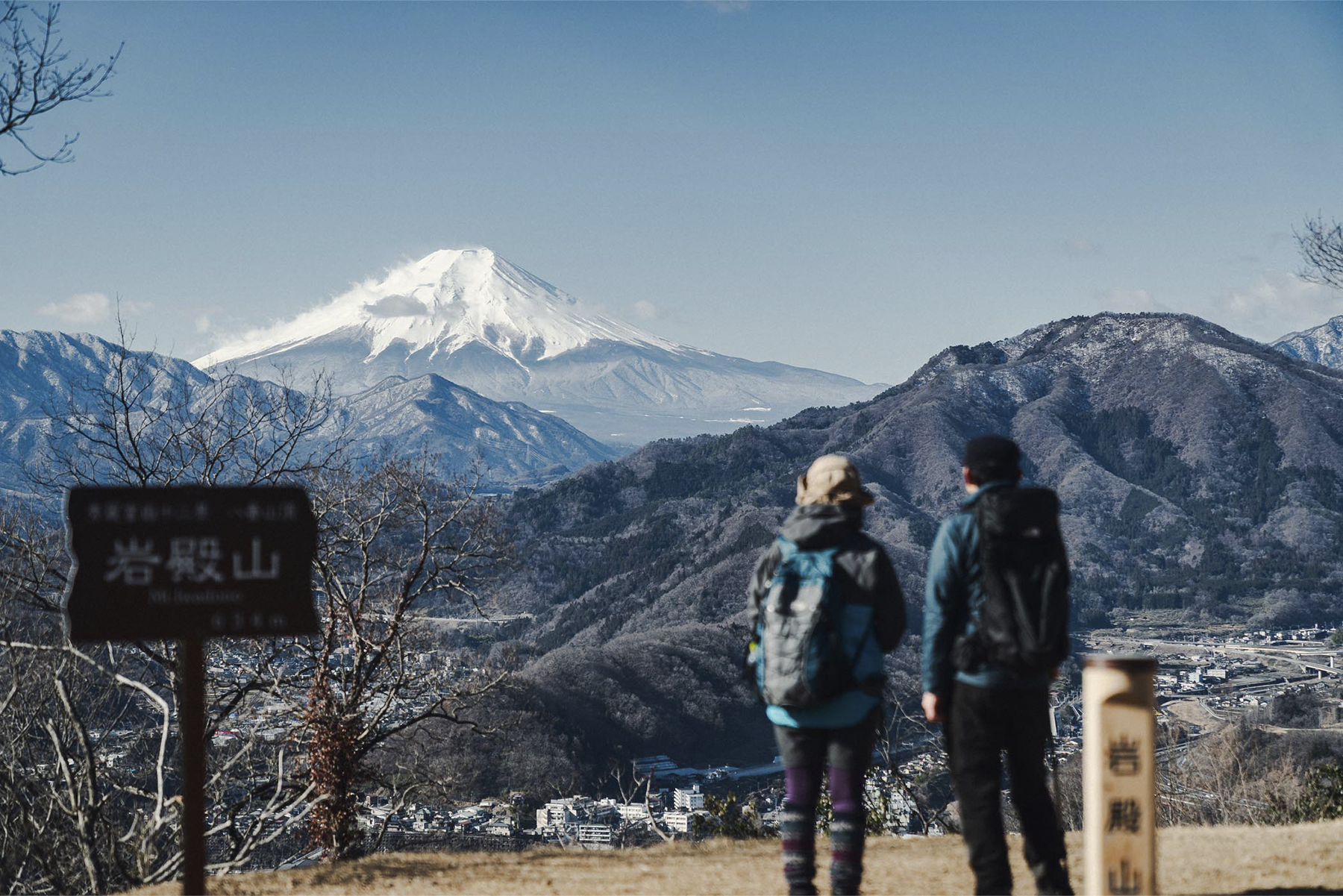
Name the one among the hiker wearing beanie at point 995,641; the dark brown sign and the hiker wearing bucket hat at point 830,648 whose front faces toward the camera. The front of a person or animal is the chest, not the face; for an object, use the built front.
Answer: the dark brown sign

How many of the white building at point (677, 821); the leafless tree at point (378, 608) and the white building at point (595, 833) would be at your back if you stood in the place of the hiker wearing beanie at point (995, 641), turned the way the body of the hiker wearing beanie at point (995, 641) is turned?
0

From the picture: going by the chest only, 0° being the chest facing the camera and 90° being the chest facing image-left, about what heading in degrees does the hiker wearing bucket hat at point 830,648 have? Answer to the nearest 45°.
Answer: approximately 225°

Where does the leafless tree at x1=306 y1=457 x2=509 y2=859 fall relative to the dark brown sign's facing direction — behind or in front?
behind

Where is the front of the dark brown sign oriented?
toward the camera

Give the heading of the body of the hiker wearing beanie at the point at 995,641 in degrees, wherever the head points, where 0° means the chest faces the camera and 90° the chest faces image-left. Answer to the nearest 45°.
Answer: approximately 135°

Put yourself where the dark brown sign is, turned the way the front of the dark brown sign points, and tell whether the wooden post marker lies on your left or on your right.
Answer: on your left

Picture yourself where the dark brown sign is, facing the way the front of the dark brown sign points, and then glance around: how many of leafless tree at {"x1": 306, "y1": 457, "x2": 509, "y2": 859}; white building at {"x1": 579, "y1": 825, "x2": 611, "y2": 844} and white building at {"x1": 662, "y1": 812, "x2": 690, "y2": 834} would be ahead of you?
0

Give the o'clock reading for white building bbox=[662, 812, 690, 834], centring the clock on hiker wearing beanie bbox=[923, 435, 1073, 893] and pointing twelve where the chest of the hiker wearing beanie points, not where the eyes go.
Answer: The white building is roughly at 1 o'clock from the hiker wearing beanie.

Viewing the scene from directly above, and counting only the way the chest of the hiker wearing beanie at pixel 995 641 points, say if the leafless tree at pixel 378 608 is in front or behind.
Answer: in front

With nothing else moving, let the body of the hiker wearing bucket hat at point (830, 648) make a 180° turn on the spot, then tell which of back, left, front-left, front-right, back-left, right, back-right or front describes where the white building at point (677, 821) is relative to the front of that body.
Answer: back-right

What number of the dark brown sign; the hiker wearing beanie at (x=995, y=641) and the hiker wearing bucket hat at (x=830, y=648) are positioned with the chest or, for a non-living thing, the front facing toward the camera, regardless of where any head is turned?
1

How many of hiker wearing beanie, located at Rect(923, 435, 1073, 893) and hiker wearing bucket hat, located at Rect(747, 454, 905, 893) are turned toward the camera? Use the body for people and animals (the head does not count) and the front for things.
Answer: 0

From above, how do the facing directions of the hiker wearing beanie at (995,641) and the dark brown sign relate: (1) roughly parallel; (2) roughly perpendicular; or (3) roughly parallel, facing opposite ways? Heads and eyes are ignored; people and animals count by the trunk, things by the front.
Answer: roughly parallel, facing opposite ways

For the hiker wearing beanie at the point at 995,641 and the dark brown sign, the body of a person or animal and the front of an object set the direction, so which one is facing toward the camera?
the dark brown sign
